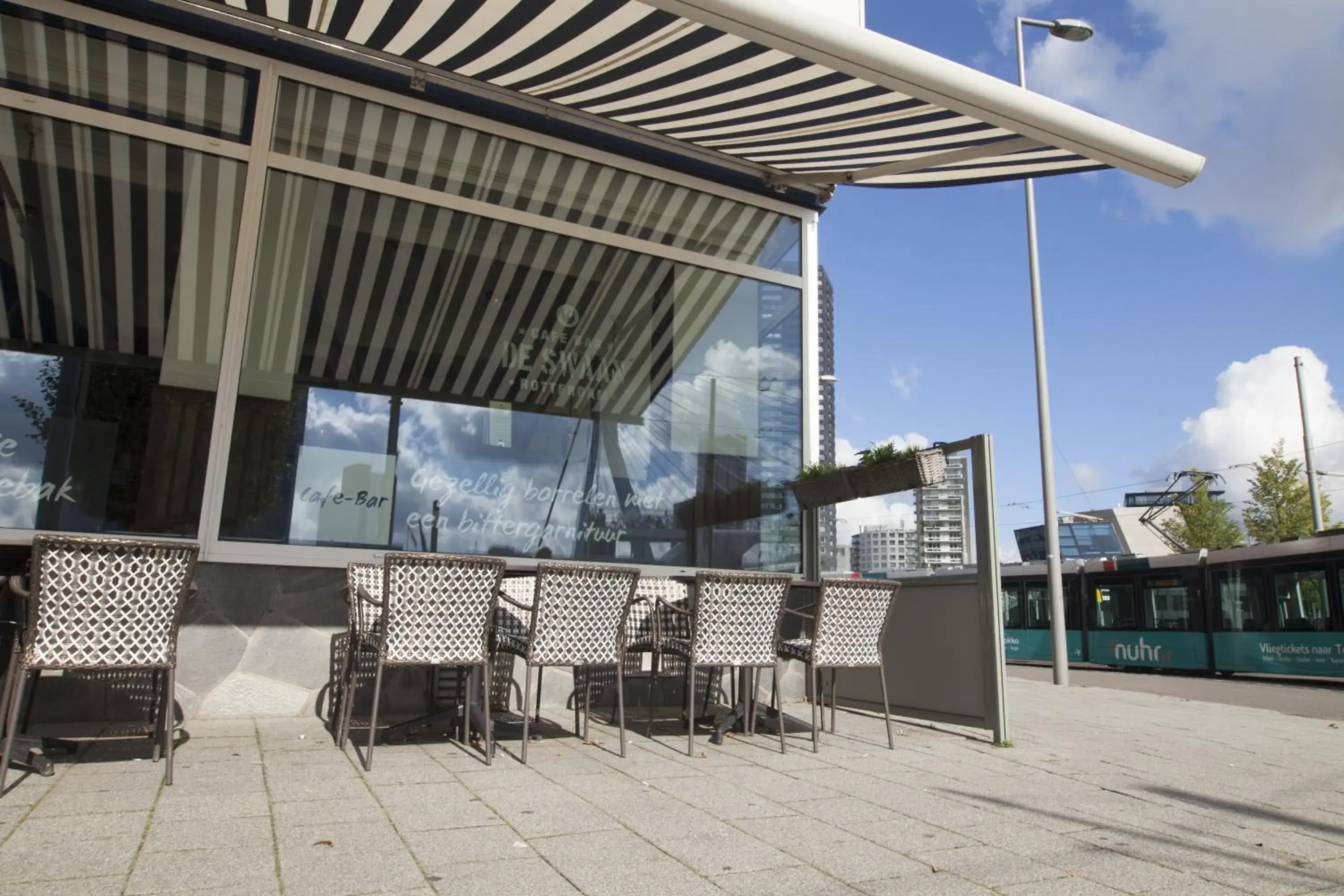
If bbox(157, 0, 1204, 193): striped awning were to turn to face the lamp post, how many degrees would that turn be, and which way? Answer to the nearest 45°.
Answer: approximately 90° to its left

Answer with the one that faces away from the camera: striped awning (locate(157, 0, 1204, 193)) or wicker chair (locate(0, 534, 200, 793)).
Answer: the wicker chair

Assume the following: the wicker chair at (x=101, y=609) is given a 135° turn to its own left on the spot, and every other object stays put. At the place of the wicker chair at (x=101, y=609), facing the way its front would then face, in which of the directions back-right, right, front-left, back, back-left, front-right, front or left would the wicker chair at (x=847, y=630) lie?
back-left

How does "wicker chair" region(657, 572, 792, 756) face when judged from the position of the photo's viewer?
facing away from the viewer and to the left of the viewer

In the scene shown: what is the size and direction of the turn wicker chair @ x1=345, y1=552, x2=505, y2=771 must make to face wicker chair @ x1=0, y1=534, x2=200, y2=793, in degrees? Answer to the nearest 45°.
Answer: approximately 90° to its left

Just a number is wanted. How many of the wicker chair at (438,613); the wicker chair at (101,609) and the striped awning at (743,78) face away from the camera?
2

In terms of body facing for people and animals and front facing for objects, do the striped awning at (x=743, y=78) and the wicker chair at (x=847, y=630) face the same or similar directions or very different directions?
very different directions

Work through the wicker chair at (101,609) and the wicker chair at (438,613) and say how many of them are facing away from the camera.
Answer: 2

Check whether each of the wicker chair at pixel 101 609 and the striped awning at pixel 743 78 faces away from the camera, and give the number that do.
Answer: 1

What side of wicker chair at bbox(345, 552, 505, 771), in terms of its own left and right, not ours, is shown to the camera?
back

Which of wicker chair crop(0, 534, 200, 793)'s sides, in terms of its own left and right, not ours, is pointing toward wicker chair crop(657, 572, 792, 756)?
right

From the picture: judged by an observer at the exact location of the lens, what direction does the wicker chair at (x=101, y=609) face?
facing away from the viewer

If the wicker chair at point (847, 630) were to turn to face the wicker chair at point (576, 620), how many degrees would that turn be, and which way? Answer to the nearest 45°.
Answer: approximately 90° to its left
